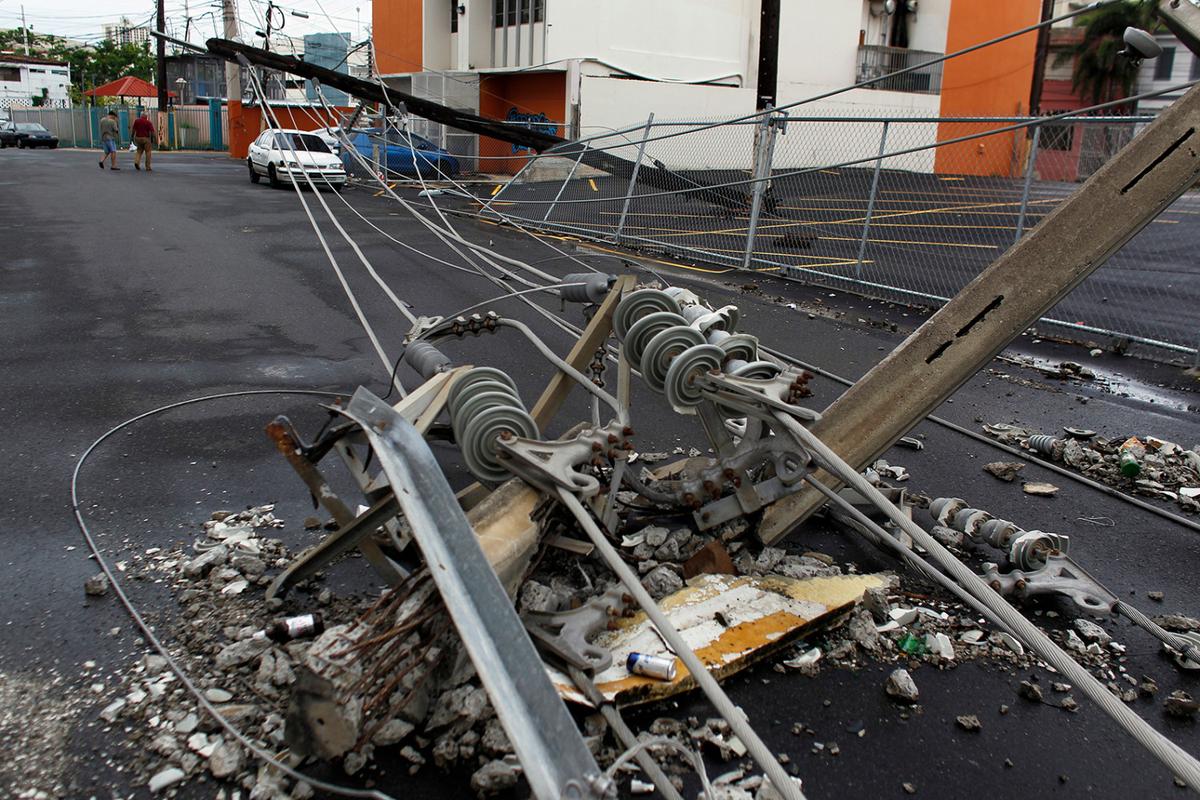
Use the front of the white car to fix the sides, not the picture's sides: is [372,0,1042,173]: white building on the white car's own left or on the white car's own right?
on the white car's own left

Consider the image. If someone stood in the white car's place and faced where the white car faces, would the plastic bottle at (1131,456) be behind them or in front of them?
in front

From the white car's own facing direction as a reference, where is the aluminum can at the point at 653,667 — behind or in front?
in front

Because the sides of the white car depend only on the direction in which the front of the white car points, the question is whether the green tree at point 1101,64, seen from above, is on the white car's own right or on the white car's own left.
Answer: on the white car's own left

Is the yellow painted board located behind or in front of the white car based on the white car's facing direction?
in front

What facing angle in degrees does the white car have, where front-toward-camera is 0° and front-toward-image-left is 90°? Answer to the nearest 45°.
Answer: approximately 315°
